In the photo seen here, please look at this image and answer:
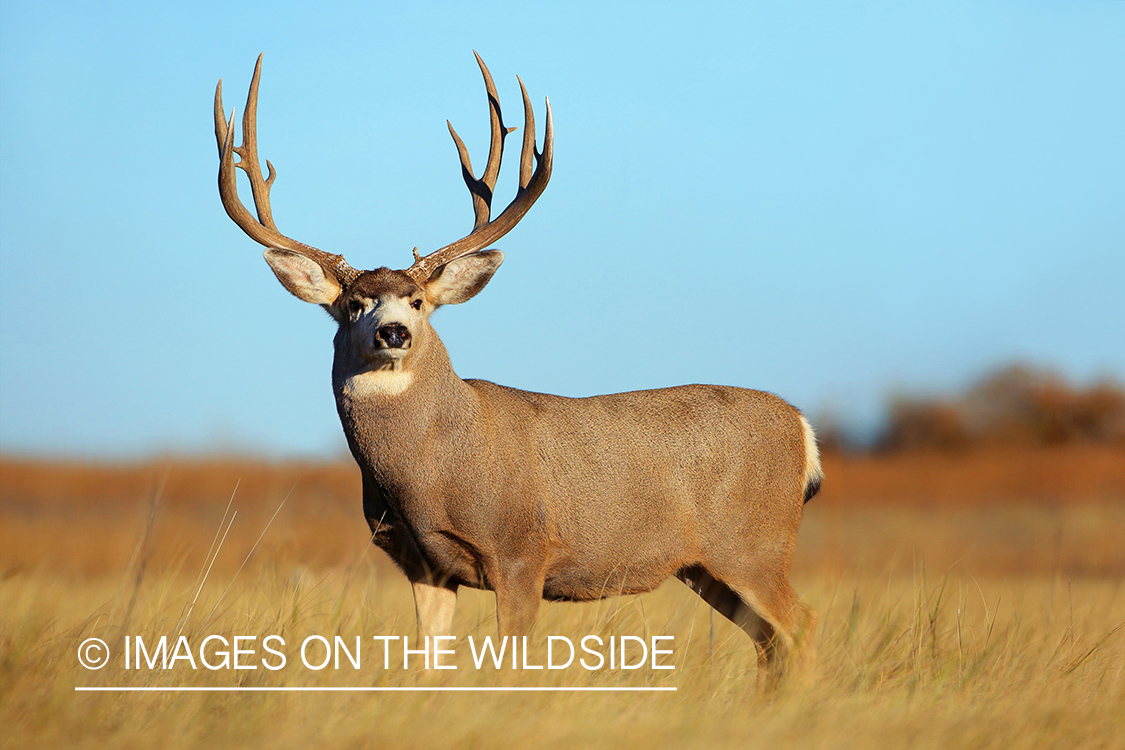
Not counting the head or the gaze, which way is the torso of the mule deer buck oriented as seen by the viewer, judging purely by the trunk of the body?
to the viewer's left
